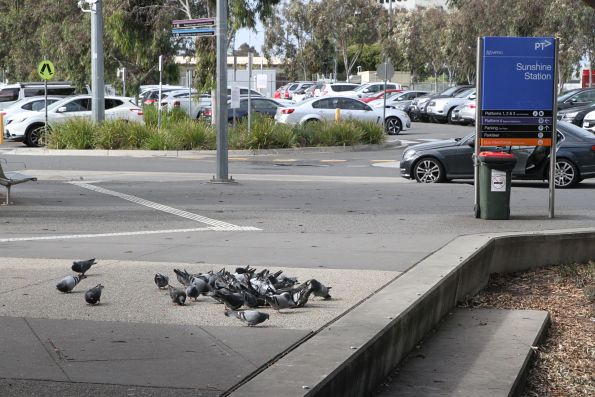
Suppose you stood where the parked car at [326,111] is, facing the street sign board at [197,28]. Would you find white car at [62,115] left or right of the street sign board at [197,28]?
right

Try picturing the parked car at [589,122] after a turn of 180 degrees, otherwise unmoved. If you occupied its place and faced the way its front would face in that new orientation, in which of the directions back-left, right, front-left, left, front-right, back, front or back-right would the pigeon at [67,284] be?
back-right

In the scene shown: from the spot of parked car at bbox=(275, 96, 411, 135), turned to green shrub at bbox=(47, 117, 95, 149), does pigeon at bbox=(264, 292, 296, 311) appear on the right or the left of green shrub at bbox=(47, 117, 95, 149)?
left

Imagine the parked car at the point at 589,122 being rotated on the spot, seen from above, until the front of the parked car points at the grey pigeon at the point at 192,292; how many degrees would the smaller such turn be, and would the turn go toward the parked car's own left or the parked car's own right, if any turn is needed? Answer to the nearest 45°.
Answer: approximately 45° to the parked car's own left

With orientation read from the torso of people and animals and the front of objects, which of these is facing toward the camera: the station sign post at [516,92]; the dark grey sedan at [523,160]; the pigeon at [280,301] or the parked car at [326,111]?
the station sign post

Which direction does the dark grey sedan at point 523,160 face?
to the viewer's left

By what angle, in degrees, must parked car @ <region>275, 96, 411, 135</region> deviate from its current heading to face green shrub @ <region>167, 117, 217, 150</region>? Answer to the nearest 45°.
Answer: approximately 135° to its right

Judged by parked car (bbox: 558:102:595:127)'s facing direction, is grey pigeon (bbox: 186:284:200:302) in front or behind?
in front

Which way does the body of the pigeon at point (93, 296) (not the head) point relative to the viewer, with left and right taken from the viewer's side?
facing the viewer and to the left of the viewer

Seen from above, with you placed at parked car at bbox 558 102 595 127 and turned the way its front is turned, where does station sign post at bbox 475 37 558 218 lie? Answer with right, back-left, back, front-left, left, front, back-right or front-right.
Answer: front-left

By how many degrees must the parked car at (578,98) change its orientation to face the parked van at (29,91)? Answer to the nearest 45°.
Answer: approximately 45° to its right

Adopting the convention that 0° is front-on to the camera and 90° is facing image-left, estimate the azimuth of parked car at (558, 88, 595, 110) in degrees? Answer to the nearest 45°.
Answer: approximately 45°

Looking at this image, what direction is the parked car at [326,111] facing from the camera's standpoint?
to the viewer's right

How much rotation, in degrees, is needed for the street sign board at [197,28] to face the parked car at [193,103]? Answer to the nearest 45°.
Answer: approximately 180°

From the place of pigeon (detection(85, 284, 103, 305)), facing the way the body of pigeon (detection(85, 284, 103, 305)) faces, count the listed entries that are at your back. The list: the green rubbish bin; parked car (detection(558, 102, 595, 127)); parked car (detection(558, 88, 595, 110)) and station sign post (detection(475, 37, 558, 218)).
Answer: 4
